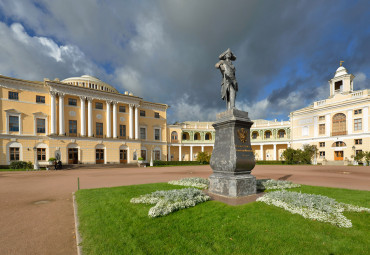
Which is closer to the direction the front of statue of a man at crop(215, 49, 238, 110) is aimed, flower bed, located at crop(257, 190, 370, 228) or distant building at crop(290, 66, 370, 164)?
the flower bed

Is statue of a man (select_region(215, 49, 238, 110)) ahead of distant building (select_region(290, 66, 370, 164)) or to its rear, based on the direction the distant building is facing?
ahead

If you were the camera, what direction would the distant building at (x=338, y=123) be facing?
facing the viewer and to the left of the viewer

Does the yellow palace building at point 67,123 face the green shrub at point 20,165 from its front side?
no

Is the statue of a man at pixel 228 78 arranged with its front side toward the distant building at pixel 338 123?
no

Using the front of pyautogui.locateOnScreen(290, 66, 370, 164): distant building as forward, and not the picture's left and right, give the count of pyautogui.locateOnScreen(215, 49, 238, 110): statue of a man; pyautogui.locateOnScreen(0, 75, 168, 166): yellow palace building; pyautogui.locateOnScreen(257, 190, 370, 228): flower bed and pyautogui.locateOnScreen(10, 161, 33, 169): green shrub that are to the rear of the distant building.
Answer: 0

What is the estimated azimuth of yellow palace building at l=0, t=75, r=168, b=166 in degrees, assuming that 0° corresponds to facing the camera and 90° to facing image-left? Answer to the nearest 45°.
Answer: approximately 315°

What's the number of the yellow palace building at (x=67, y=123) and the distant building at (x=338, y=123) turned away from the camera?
0

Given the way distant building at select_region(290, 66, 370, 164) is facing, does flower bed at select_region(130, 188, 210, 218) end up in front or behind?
in front
